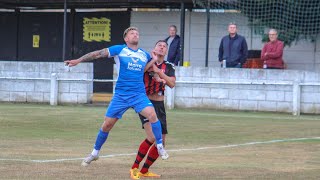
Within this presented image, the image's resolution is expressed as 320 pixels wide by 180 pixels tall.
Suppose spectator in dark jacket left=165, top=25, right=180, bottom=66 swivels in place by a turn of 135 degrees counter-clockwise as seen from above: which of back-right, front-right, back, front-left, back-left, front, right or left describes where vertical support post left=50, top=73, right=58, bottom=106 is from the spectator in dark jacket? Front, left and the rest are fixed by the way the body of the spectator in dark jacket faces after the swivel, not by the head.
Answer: back

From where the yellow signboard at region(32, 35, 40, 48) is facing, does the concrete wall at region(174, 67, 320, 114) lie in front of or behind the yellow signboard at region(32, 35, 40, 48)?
in front

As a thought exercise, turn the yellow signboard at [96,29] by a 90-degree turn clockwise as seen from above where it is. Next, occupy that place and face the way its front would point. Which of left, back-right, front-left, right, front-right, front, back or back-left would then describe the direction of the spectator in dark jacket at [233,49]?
back-left

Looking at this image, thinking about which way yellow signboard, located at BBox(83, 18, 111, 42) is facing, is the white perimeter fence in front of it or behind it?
in front

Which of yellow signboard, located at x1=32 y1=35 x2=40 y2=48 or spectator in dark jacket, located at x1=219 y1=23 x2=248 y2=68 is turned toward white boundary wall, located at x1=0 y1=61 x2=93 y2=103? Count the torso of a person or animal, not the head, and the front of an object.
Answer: the yellow signboard

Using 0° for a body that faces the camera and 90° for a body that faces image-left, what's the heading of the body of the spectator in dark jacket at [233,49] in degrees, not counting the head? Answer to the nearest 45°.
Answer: approximately 0°

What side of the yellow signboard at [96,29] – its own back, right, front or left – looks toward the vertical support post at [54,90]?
front

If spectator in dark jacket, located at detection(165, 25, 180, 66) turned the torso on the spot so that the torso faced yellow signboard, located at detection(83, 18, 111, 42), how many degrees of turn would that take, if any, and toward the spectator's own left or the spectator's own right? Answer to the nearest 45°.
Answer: approximately 90° to the spectator's own right
